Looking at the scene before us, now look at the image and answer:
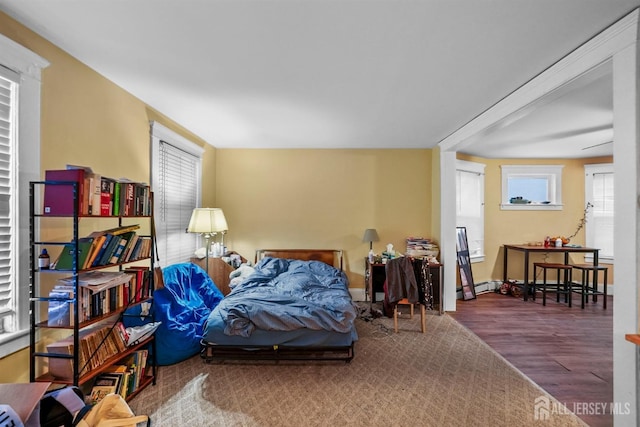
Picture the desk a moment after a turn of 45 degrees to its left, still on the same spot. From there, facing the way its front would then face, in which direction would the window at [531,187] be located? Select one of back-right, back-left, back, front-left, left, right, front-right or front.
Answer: left

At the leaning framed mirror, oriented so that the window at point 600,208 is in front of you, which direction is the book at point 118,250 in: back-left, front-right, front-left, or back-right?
back-right

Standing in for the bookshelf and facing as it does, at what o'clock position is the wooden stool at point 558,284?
The wooden stool is roughly at 11 o'clock from the bookshelf.

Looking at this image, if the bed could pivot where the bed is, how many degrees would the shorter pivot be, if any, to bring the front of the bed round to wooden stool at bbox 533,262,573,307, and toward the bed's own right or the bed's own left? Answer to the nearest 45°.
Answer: approximately 90° to the bed's own left

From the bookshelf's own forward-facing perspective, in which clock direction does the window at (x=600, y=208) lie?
The window is roughly at 11 o'clock from the bookshelf.

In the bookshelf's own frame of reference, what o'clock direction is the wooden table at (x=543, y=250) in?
The wooden table is roughly at 11 o'clock from the bookshelf.

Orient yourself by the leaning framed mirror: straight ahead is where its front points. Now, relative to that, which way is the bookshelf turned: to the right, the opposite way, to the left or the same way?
to the left

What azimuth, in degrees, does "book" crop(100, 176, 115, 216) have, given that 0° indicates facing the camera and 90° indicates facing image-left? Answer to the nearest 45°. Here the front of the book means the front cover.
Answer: approximately 270°

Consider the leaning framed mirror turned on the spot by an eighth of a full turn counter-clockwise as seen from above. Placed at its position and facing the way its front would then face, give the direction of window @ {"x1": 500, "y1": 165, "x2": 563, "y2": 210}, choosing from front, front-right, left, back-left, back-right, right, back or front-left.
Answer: front-left

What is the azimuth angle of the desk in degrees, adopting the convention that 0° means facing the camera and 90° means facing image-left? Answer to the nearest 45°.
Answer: approximately 0°

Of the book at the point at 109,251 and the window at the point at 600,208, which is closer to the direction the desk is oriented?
the book

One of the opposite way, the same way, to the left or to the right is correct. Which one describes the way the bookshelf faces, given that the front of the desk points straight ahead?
to the left
